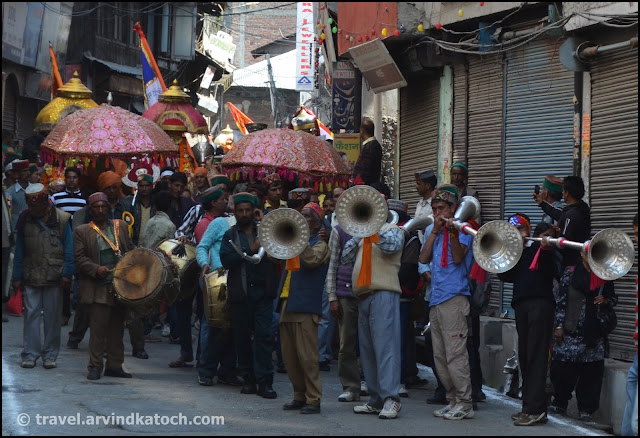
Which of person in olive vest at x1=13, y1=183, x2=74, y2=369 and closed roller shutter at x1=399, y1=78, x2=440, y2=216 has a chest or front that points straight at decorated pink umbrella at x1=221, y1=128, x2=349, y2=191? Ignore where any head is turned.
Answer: the closed roller shutter

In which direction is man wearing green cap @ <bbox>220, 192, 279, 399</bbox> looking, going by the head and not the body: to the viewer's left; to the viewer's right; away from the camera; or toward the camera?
toward the camera

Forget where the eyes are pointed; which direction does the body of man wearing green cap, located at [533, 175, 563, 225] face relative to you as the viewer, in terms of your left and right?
facing to the left of the viewer

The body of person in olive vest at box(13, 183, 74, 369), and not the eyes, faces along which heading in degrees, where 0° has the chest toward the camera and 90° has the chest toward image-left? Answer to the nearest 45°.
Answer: approximately 0°

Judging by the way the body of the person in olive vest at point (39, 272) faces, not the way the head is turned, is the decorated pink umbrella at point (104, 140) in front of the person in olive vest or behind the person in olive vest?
behind

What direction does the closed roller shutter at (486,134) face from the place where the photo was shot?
facing the viewer and to the left of the viewer

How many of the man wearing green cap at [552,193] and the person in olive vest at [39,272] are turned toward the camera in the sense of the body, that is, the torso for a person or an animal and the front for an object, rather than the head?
1

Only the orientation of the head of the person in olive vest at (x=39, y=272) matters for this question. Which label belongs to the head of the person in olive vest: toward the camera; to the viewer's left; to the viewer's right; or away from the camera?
toward the camera

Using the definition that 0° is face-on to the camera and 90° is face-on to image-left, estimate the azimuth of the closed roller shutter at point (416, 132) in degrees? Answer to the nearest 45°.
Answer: approximately 45°

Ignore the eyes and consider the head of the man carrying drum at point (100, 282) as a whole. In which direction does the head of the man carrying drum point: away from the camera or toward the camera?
toward the camera

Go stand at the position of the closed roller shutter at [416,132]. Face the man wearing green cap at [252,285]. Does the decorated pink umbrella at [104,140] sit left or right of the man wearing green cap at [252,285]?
right

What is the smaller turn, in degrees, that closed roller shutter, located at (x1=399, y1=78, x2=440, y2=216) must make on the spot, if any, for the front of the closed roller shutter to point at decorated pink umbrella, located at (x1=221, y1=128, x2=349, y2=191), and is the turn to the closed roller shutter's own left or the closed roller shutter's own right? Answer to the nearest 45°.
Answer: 0° — it already faces it

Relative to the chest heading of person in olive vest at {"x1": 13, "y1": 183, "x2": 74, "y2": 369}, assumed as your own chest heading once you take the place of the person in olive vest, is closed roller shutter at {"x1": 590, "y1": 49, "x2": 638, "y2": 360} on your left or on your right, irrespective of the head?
on your left
